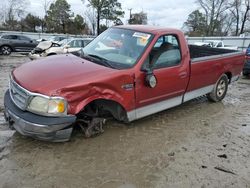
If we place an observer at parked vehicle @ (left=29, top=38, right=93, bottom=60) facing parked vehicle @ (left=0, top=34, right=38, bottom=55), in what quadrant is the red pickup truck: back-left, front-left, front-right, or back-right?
back-left

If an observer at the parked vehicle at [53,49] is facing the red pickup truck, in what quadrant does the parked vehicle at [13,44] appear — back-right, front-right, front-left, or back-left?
back-right

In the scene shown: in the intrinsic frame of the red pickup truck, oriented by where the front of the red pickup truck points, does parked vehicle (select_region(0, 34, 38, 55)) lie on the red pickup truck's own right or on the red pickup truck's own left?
on the red pickup truck's own right

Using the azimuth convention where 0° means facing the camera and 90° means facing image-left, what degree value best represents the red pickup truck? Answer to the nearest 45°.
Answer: approximately 45°
